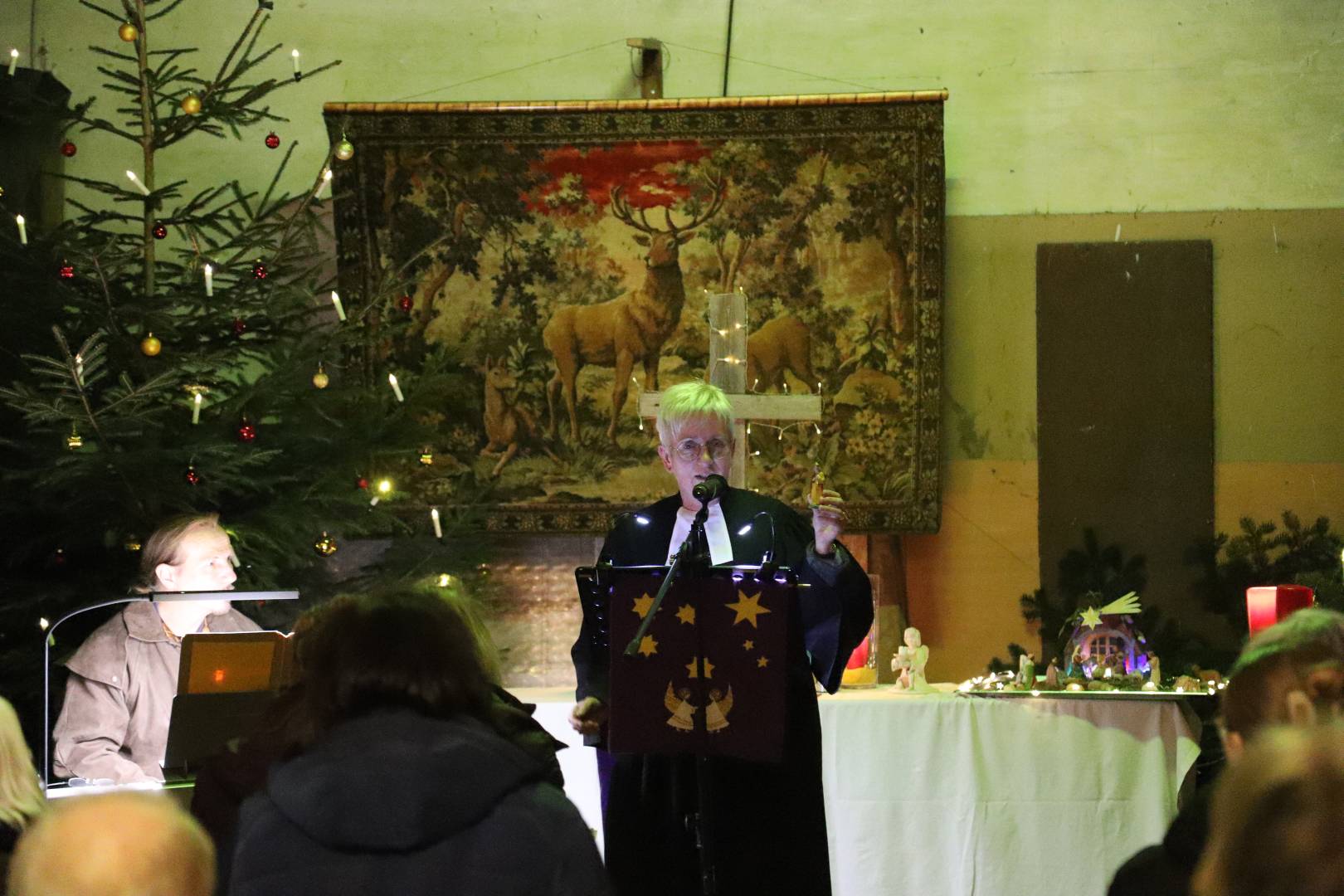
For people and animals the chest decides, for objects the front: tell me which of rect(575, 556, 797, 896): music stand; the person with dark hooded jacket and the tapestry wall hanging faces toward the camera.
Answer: the tapestry wall hanging

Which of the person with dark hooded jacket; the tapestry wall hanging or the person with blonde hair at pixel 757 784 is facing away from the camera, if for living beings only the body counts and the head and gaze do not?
the person with dark hooded jacket

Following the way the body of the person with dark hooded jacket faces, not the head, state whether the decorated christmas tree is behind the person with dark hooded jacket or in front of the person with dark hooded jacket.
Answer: in front

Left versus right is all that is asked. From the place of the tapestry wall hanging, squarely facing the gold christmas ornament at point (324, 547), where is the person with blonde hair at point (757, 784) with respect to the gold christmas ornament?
left

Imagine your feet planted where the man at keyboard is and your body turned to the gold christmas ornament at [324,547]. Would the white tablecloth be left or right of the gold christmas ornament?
right

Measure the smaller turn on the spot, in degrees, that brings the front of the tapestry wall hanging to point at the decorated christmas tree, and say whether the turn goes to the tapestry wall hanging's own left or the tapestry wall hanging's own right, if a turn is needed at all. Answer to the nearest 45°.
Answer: approximately 45° to the tapestry wall hanging's own right

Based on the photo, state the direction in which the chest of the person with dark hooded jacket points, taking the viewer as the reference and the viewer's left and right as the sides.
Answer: facing away from the viewer

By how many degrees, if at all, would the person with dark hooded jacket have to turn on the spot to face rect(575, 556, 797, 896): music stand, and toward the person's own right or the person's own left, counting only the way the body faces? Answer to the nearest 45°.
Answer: approximately 45° to the person's own right

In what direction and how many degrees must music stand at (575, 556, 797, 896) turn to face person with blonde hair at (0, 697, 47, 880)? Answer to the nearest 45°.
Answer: approximately 90° to its left

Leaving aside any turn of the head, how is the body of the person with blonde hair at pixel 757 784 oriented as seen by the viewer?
toward the camera

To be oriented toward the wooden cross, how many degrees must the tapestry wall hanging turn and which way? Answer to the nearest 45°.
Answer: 0° — it already faces it

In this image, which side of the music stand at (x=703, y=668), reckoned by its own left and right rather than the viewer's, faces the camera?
back

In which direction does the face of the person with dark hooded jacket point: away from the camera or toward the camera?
away from the camera

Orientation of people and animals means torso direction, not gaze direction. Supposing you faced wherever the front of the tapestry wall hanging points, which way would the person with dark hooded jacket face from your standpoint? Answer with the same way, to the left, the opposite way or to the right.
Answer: the opposite way

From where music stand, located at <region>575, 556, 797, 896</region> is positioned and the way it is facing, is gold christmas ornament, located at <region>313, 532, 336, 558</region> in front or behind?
in front
